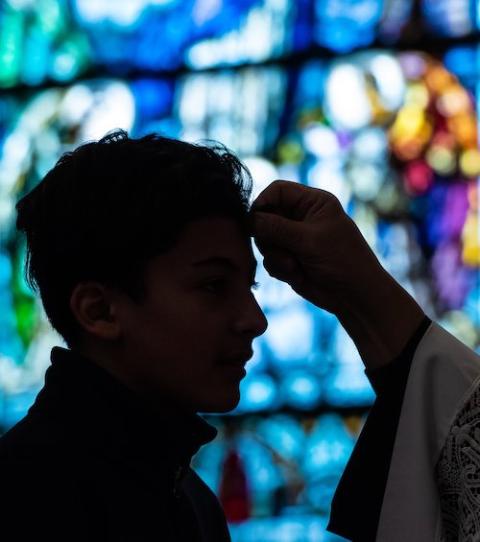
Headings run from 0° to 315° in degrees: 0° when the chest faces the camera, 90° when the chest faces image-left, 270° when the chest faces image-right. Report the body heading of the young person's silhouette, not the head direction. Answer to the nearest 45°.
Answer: approximately 270°
